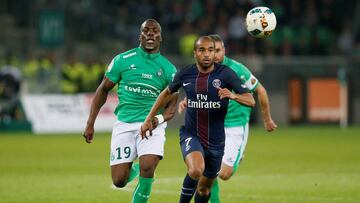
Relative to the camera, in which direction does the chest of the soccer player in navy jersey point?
toward the camera

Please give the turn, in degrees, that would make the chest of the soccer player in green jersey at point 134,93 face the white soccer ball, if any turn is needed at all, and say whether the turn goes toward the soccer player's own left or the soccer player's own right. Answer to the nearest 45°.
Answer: approximately 90° to the soccer player's own left

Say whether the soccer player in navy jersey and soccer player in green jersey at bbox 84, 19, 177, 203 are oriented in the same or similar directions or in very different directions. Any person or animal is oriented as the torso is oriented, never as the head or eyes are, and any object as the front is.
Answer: same or similar directions

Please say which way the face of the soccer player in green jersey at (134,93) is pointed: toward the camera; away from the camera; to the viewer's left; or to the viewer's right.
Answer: toward the camera

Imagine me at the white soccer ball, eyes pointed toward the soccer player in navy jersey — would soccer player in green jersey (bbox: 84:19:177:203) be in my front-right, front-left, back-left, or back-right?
front-right

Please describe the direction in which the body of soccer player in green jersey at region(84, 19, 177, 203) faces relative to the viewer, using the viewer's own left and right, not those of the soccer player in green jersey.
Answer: facing the viewer

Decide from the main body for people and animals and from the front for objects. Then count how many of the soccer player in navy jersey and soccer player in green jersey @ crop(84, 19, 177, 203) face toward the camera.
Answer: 2

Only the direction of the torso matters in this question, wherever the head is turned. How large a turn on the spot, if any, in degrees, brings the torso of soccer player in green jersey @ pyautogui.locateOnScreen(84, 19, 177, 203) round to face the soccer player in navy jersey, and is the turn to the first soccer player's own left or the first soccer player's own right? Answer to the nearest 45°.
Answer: approximately 45° to the first soccer player's own left
